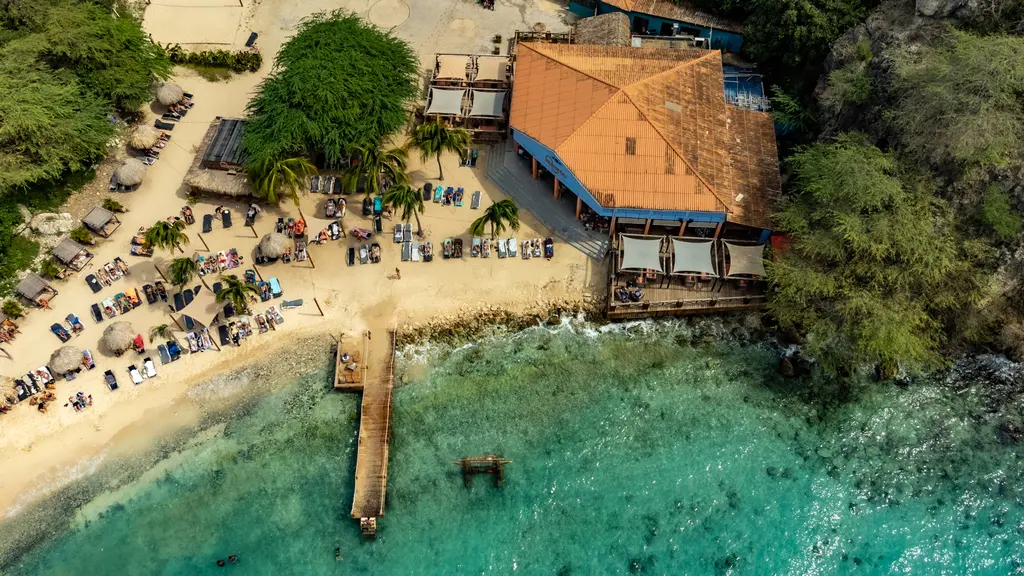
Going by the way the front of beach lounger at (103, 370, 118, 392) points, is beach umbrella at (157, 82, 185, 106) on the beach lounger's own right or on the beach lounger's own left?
on the beach lounger's own left

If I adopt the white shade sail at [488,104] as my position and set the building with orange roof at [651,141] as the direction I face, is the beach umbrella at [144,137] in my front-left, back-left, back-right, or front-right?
back-right

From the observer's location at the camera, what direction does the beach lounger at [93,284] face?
facing the viewer and to the right of the viewer

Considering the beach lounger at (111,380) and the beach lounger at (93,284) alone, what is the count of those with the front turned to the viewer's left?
0

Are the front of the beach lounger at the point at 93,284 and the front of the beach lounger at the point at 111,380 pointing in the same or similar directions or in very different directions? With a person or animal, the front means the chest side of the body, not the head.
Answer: same or similar directions

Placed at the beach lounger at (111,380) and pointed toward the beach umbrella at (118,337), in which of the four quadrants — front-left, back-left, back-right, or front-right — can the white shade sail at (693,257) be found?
front-right

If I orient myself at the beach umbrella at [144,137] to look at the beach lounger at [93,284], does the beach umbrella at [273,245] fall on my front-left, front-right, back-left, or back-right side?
front-left

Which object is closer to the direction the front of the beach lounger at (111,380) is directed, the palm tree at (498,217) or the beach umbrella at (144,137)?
the palm tree
